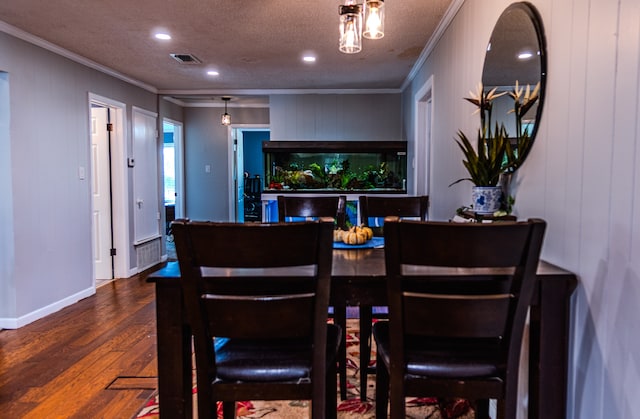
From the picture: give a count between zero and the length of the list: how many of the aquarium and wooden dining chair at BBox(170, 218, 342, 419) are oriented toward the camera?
1

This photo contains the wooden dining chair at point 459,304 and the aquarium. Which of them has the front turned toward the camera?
the aquarium

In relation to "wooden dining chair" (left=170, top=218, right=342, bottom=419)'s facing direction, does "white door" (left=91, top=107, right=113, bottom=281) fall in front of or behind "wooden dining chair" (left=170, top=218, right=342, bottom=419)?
in front

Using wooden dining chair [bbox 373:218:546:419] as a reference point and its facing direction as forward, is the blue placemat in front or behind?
in front

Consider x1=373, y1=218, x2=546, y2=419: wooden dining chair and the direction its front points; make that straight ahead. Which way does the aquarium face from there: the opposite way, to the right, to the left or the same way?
the opposite way

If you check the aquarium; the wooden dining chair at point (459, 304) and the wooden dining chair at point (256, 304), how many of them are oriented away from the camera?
2

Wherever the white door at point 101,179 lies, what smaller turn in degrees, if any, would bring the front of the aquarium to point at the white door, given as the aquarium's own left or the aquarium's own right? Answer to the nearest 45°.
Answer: approximately 90° to the aquarium's own right

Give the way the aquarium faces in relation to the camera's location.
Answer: facing the viewer

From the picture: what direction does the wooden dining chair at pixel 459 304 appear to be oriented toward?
away from the camera

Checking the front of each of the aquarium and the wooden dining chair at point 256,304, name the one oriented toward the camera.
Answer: the aquarium

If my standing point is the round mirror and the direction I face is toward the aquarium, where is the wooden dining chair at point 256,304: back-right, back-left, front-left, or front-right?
back-left

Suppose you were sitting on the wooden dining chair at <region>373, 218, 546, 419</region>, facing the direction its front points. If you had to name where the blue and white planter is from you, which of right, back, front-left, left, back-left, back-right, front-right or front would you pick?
front

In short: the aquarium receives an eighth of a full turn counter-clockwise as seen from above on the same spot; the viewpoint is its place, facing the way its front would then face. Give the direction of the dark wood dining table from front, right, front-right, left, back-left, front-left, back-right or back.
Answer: front-right

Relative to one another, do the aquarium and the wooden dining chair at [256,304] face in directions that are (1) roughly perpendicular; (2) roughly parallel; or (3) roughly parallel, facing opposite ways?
roughly parallel, facing opposite ways

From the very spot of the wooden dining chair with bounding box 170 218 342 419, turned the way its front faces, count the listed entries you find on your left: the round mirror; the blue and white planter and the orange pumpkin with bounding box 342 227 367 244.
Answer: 0

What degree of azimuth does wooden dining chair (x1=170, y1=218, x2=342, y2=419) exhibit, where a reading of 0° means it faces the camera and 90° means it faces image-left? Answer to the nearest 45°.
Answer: approximately 180°
